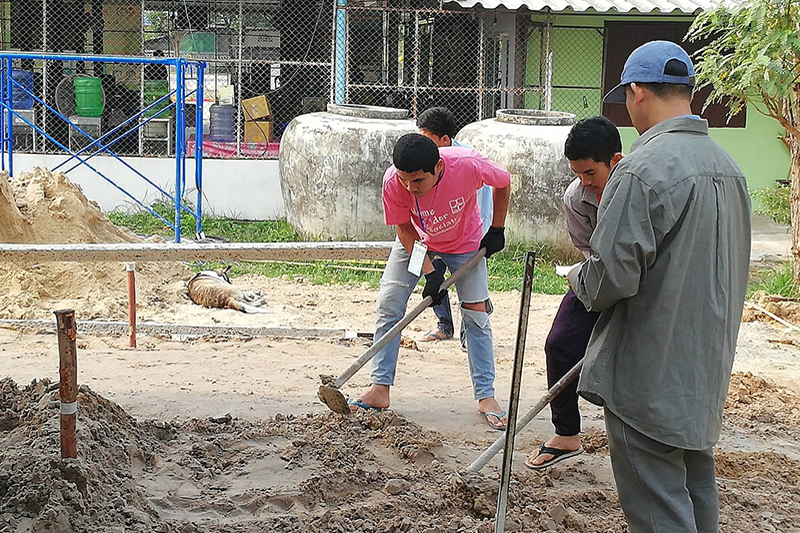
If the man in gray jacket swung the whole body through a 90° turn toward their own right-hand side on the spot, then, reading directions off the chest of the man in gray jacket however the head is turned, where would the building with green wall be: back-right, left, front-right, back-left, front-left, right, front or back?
front-left

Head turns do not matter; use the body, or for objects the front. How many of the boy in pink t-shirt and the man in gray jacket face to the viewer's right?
0

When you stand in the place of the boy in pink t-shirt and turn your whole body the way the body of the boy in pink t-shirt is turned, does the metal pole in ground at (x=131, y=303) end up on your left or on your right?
on your right

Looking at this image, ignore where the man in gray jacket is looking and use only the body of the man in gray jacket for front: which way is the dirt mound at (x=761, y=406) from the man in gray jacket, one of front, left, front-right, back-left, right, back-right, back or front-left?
front-right

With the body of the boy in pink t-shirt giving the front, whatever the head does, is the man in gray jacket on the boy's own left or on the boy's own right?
on the boy's own left

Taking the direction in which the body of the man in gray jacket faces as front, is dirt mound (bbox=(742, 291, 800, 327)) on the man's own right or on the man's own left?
on the man's own right

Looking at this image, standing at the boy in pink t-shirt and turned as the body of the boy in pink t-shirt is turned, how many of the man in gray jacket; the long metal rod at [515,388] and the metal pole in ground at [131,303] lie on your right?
1

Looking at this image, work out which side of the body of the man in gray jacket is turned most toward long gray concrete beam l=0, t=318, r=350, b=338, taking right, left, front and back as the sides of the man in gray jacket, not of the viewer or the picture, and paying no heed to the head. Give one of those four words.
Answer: front

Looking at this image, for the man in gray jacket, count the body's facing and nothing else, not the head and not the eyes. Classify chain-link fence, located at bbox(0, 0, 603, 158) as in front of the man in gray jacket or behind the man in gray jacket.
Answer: in front

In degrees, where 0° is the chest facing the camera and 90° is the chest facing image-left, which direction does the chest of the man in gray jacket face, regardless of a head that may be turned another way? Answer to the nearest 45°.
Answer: approximately 135°

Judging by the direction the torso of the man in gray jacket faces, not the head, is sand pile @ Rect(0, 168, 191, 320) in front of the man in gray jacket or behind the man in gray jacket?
in front

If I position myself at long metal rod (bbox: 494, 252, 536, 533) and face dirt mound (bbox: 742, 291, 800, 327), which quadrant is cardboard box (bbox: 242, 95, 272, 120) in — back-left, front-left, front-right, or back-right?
front-left

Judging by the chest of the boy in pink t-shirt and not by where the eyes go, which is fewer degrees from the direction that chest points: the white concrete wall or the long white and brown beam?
the long white and brown beam
